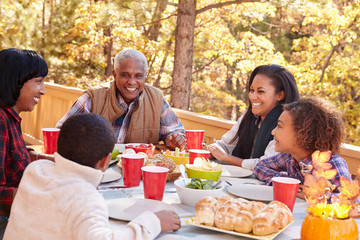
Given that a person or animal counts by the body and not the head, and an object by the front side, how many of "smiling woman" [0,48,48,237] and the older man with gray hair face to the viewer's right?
1

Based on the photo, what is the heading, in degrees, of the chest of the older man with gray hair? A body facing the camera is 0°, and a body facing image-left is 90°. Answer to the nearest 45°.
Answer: approximately 0°

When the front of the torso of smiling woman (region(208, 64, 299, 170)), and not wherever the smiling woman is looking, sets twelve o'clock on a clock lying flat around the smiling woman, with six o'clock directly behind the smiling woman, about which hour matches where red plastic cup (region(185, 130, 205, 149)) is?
The red plastic cup is roughly at 12 o'clock from the smiling woman.

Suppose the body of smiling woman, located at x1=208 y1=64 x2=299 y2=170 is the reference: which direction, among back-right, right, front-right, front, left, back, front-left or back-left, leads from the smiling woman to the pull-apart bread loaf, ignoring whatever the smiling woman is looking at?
front-left

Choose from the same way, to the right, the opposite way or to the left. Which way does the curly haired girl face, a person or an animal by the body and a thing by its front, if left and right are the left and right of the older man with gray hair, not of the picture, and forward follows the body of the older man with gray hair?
to the right

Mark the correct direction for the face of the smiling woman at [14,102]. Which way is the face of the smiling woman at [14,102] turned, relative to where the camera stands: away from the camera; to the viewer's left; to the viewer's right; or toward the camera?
to the viewer's right

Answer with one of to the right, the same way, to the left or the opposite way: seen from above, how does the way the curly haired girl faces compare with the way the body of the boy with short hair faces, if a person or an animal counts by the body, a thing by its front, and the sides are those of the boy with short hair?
to the left

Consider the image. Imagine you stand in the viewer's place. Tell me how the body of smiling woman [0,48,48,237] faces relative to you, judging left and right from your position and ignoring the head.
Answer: facing to the right of the viewer

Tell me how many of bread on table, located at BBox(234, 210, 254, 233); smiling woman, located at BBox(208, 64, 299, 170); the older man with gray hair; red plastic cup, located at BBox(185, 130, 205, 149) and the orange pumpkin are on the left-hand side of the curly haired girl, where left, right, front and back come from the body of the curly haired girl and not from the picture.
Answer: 2

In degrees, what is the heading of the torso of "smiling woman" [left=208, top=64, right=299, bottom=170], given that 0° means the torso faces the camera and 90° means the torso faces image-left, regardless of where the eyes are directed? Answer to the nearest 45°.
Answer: approximately 45°

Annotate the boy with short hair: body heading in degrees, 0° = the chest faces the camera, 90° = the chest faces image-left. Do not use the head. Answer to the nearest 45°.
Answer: approximately 225°
